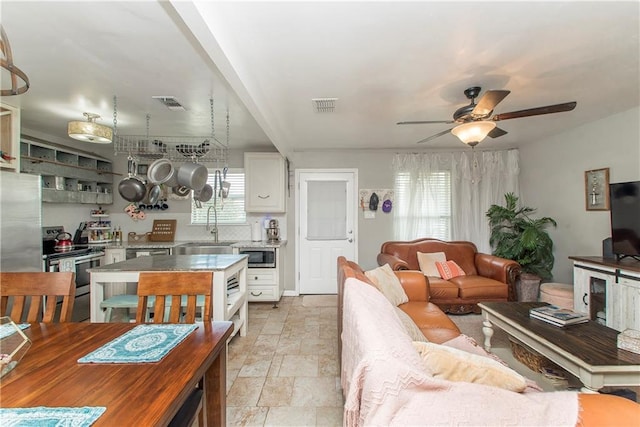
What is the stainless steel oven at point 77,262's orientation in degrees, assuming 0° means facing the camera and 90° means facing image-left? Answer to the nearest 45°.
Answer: approximately 315°

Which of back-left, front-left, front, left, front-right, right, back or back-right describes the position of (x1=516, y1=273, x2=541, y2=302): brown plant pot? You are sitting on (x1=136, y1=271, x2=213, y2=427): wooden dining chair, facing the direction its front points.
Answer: left

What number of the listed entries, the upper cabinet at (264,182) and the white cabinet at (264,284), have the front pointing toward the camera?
2

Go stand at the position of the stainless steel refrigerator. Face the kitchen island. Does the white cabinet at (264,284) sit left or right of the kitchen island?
left

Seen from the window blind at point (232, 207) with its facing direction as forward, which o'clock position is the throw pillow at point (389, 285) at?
The throw pillow is roughly at 11 o'clock from the window blind.

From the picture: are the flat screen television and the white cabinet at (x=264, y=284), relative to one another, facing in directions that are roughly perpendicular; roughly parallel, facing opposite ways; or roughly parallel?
roughly perpendicular

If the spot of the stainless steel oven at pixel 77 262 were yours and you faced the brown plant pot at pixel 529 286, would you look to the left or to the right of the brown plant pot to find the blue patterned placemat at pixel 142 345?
right

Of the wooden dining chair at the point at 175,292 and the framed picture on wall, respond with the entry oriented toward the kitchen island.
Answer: the framed picture on wall

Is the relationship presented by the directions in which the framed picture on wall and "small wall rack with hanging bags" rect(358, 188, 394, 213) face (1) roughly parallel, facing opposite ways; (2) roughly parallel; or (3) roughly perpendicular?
roughly perpendicular

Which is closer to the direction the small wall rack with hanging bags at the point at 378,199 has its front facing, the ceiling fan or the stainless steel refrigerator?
the ceiling fan

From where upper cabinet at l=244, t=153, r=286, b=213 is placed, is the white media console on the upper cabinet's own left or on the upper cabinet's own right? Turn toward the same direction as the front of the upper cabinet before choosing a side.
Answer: on the upper cabinet's own left

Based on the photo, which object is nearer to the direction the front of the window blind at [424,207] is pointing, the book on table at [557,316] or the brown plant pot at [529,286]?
the book on table

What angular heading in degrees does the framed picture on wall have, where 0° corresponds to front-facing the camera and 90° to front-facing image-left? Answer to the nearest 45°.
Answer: approximately 45°

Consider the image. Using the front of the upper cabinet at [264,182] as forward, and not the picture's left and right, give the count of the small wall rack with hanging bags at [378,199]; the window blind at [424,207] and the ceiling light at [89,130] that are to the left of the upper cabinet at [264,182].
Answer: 2
